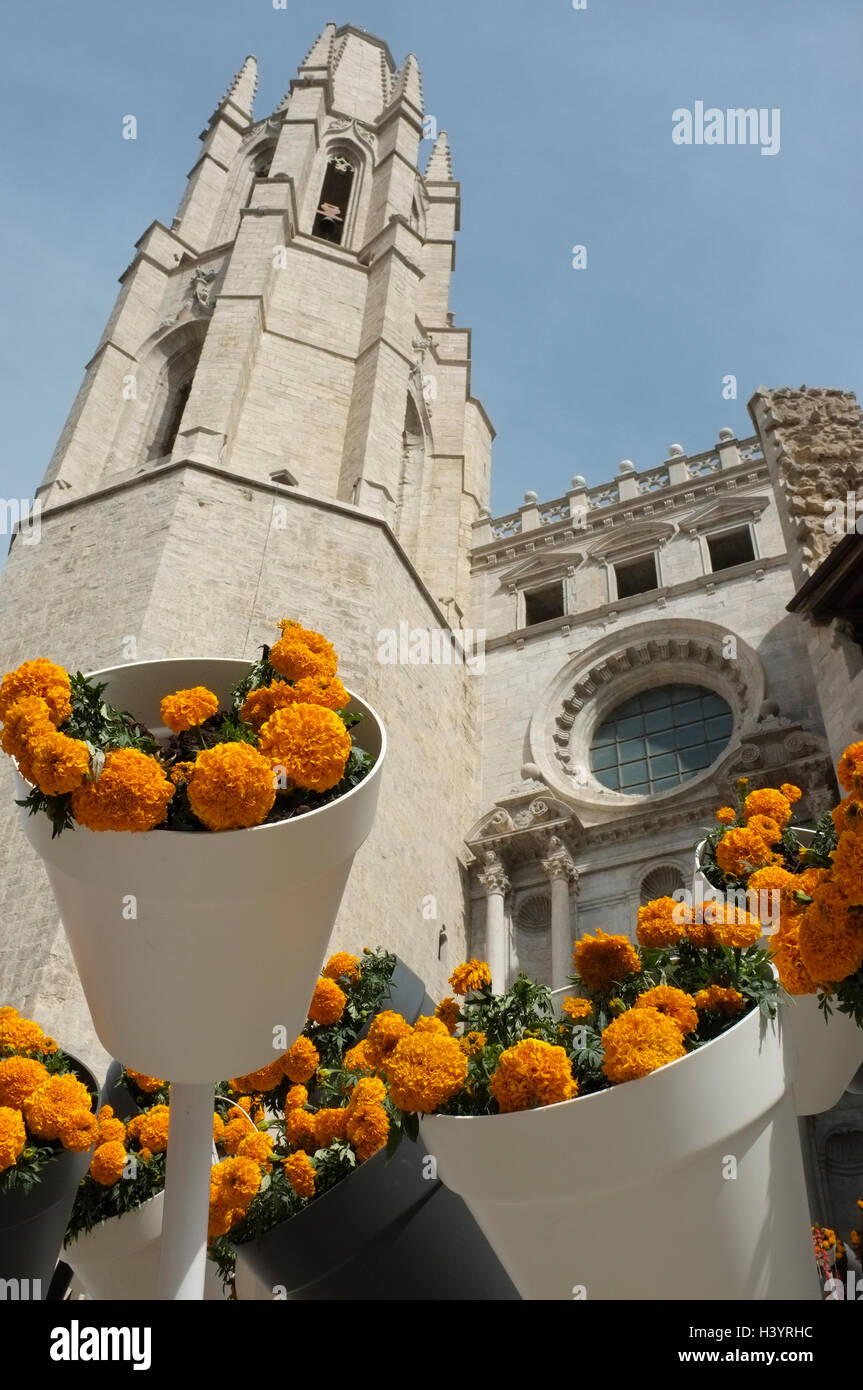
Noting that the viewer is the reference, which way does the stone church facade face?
facing the viewer and to the left of the viewer
